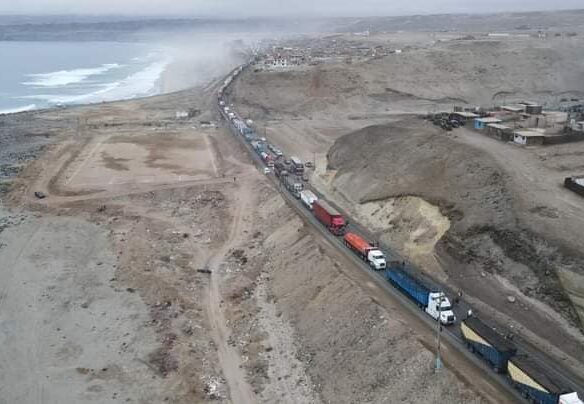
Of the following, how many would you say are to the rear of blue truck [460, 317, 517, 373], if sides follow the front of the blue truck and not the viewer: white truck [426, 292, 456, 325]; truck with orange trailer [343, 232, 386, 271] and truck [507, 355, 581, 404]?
2

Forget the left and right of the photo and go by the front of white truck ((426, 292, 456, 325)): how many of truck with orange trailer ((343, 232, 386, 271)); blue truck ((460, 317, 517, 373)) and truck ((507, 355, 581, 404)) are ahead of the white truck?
2

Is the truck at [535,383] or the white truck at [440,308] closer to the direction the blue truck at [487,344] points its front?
the truck

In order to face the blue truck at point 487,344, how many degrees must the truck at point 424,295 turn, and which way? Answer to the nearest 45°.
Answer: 0° — it already faces it

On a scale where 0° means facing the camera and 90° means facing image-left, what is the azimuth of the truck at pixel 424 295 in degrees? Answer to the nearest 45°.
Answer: approximately 315°

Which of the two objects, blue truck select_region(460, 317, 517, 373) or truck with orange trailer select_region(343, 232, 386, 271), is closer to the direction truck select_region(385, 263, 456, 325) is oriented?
the blue truck

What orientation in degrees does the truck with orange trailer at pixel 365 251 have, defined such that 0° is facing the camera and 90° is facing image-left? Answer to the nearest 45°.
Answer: approximately 315°

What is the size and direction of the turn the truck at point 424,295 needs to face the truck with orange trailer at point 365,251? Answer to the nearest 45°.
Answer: approximately 180°
